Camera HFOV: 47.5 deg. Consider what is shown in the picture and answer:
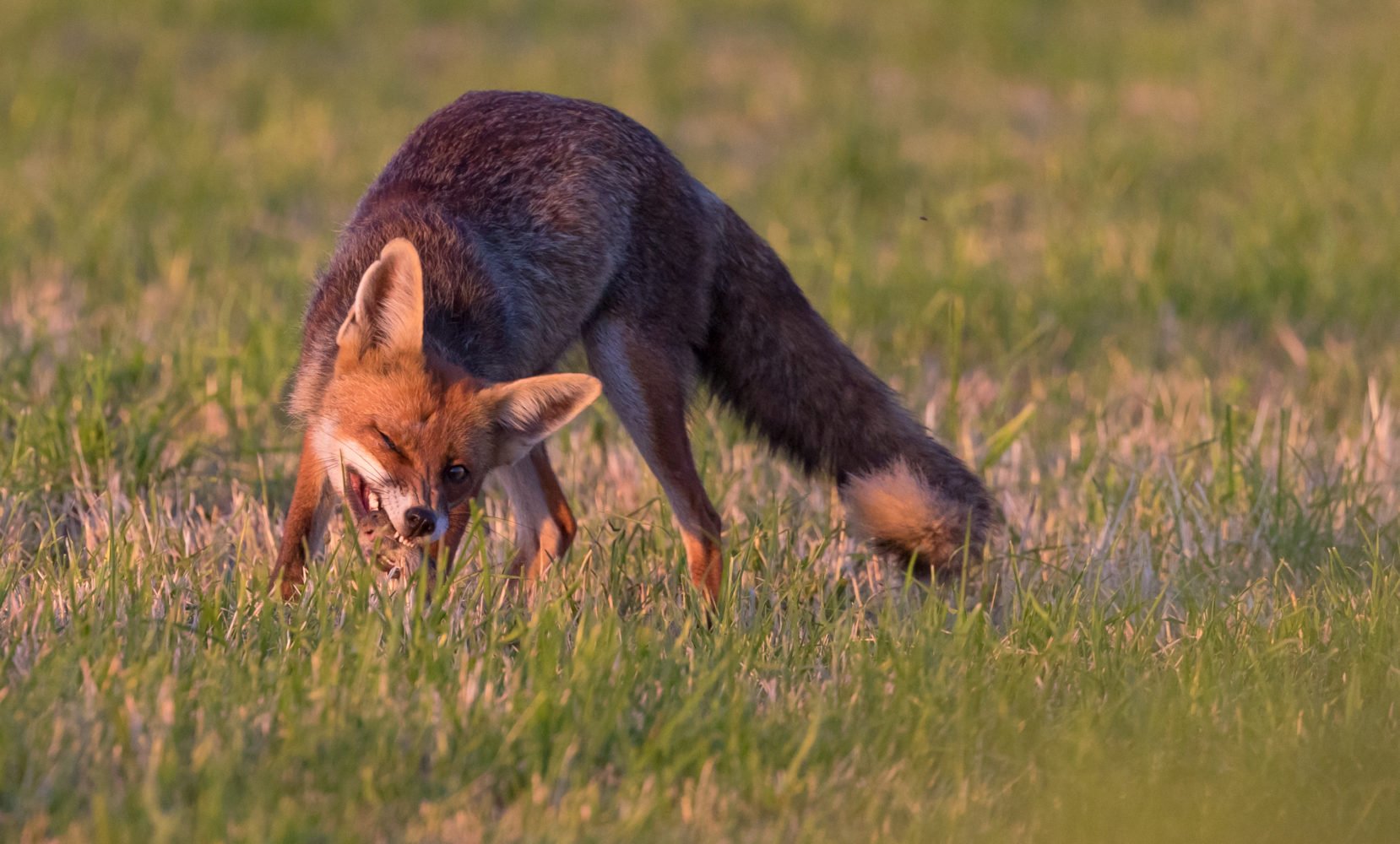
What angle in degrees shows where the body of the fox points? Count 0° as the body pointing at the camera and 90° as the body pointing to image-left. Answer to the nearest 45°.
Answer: approximately 45°
